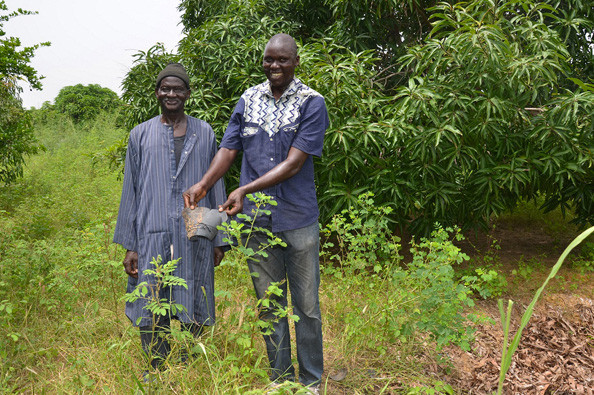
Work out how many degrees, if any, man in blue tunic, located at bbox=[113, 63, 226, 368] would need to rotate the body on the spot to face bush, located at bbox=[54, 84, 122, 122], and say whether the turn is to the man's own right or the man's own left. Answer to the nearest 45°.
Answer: approximately 180°

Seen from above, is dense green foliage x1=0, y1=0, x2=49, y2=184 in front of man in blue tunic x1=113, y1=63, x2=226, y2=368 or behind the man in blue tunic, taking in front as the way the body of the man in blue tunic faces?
behind

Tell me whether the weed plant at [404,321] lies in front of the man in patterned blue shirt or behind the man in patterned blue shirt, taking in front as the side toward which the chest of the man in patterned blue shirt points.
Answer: behind

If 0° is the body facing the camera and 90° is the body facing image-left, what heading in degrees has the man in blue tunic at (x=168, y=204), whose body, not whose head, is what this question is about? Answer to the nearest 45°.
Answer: approximately 0°

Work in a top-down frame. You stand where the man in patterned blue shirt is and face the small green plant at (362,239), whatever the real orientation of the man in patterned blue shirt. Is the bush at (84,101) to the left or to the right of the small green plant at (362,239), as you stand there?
left

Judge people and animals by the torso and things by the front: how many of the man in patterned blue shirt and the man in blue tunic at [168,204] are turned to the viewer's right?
0

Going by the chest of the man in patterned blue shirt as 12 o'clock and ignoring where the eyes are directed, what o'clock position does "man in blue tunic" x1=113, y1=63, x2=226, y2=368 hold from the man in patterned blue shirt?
The man in blue tunic is roughly at 2 o'clock from the man in patterned blue shirt.

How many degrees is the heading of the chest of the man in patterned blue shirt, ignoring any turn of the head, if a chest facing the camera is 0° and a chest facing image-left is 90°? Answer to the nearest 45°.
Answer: approximately 45°

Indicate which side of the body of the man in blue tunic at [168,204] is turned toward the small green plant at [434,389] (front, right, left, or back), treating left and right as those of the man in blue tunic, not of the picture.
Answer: left
